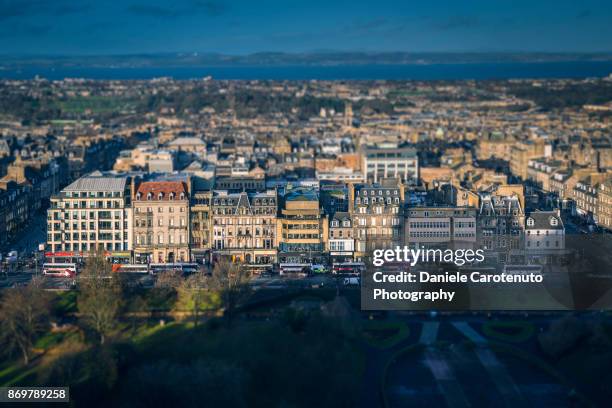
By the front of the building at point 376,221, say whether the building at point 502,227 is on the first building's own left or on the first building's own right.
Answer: on the first building's own left

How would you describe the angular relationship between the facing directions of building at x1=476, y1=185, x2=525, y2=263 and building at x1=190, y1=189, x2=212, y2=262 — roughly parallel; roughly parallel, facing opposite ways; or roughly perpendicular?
roughly parallel

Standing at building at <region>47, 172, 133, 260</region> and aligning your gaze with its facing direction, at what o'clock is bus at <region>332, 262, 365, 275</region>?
The bus is roughly at 10 o'clock from the building.

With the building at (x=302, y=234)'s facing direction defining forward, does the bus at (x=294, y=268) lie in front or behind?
in front

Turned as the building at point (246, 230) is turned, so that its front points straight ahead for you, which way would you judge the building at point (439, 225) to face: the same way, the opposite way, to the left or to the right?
the same way

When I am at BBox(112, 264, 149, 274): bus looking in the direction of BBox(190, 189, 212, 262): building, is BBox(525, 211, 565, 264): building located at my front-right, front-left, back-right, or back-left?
front-right

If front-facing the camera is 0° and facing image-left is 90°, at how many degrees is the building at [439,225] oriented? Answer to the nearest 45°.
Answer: approximately 0°

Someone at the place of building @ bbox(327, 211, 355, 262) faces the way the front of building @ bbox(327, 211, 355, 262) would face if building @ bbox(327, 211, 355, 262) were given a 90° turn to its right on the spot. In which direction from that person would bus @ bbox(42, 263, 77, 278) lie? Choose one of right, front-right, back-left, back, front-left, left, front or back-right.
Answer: front

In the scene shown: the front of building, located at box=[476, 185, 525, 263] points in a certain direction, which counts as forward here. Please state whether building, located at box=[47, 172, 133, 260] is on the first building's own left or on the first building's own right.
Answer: on the first building's own right

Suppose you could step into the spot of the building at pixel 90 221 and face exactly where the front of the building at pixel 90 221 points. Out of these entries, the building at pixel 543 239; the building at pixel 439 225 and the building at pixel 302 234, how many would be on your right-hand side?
0

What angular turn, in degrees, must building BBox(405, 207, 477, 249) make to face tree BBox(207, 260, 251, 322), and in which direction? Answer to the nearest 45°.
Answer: approximately 45° to its right

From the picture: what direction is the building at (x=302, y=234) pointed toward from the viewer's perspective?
toward the camera

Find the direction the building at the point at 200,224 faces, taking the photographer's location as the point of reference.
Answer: facing the viewer

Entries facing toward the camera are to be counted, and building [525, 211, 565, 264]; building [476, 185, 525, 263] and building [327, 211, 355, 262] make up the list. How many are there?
3

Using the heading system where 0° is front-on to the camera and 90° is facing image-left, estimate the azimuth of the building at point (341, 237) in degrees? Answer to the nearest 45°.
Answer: approximately 0°

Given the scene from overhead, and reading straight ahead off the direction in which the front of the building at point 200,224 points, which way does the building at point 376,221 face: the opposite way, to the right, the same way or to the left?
the same way

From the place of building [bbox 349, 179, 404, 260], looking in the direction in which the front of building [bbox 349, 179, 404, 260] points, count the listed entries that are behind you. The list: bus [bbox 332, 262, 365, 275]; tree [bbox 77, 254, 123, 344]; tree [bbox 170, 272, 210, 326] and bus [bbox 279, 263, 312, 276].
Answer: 0

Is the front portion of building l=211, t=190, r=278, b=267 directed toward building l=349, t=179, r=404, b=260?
no

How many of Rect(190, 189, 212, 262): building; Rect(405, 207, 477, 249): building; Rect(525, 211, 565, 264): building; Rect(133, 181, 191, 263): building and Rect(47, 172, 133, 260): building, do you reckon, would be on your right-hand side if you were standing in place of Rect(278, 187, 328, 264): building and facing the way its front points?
3
